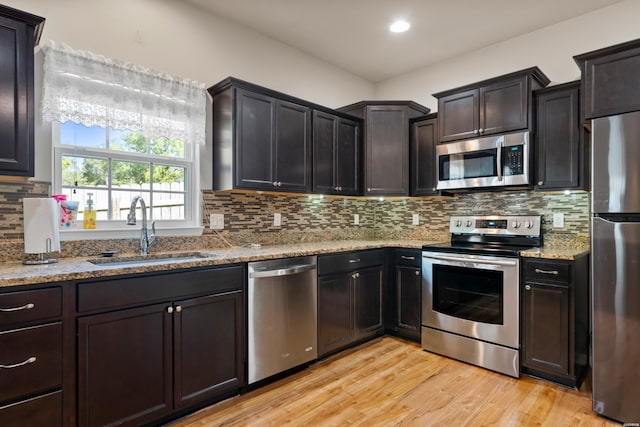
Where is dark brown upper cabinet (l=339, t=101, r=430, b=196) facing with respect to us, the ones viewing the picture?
facing the viewer

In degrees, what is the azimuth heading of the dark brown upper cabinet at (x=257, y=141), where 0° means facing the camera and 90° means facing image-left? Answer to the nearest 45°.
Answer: approximately 315°

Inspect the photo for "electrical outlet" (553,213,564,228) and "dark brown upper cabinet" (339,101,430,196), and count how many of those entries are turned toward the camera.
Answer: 2

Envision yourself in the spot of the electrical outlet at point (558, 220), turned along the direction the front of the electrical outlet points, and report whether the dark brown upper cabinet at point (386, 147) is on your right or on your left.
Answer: on your right

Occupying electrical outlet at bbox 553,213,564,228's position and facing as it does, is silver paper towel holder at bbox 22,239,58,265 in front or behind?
in front

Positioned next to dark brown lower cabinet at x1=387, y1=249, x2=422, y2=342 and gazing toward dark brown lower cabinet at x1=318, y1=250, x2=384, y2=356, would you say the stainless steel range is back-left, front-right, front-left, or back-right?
back-left

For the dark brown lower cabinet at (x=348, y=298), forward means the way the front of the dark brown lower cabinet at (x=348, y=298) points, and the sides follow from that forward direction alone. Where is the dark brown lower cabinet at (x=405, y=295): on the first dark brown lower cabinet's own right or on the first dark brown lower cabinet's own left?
on the first dark brown lower cabinet's own left

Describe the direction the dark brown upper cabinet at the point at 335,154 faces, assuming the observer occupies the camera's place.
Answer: facing the viewer and to the right of the viewer

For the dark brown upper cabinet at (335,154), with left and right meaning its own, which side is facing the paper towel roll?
right

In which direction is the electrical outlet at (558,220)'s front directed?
toward the camera

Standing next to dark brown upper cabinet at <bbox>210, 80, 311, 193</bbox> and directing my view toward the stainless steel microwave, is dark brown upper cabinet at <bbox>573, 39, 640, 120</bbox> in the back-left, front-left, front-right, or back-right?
front-right

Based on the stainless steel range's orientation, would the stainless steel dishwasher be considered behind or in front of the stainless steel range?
in front

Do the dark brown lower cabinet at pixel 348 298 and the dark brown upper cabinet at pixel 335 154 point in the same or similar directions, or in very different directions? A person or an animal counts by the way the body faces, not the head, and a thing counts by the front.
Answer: same or similar directions

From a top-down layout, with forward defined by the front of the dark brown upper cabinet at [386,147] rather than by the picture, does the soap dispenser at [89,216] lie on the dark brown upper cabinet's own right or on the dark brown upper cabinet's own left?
on the dark brown upper cabinet's own right
